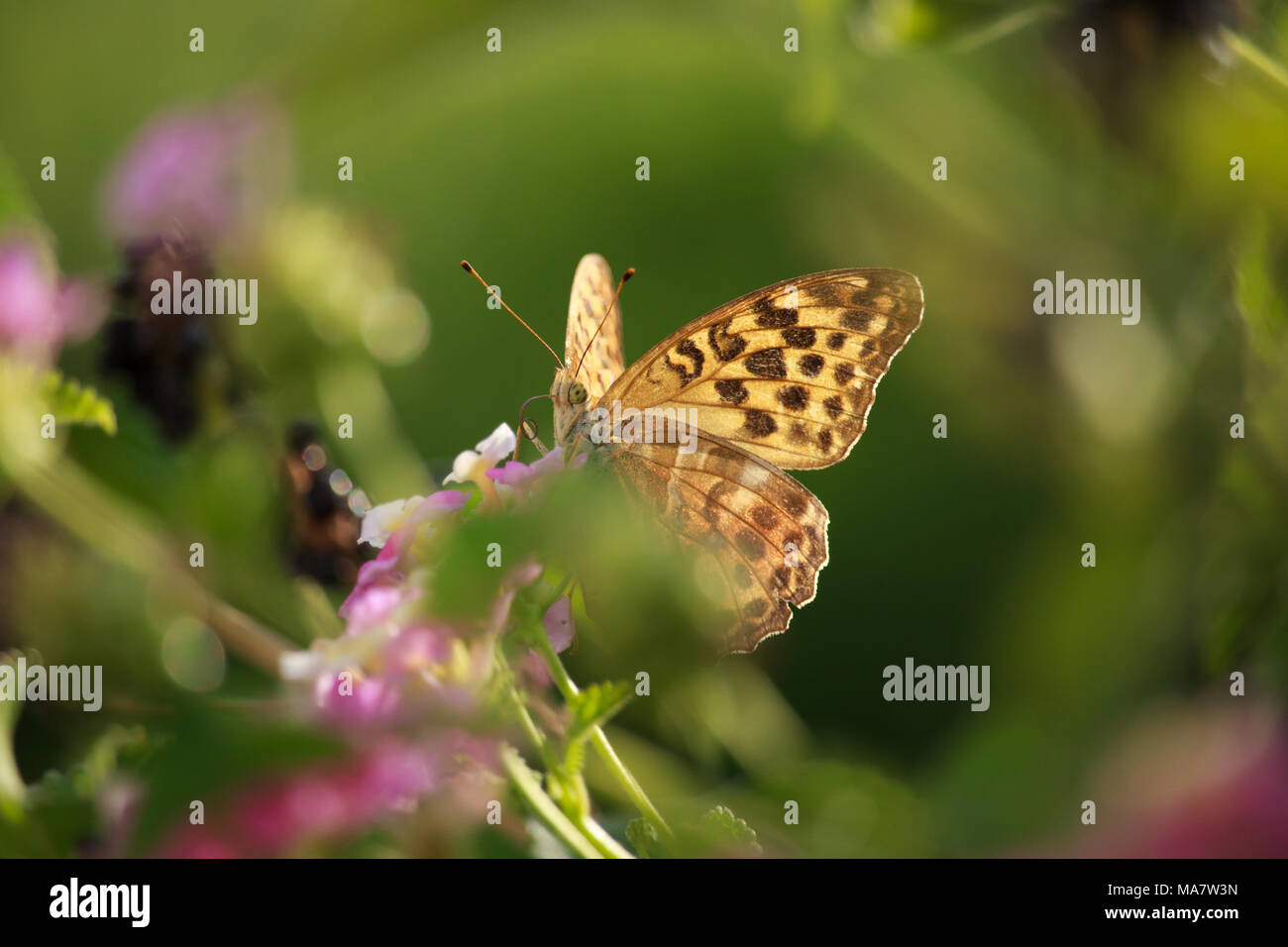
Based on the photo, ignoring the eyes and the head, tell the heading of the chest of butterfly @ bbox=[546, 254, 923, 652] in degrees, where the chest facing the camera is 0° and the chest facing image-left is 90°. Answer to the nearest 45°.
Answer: approximately 45°
